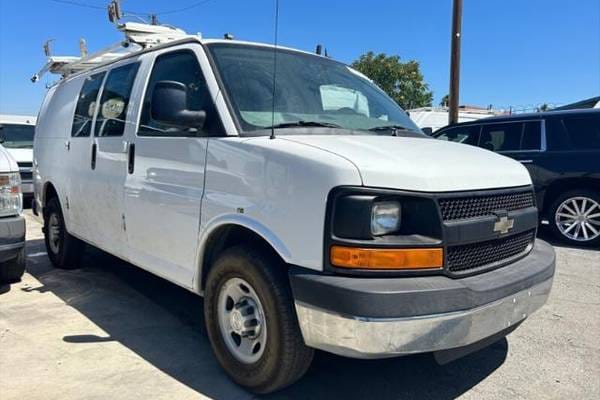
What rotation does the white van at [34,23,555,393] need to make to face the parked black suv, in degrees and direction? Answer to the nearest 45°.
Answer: approximately 90° to its left

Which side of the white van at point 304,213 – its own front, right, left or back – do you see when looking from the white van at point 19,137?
back

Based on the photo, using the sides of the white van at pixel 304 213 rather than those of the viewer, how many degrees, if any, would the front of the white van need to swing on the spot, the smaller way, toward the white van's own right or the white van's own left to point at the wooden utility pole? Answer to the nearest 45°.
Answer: approximately 135° to the white van's own left

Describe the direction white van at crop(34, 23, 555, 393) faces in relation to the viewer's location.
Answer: facing the viewer and to the right of the viewer

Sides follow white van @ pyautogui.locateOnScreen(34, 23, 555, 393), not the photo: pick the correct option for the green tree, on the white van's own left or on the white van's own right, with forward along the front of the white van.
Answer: on the white van's own left
